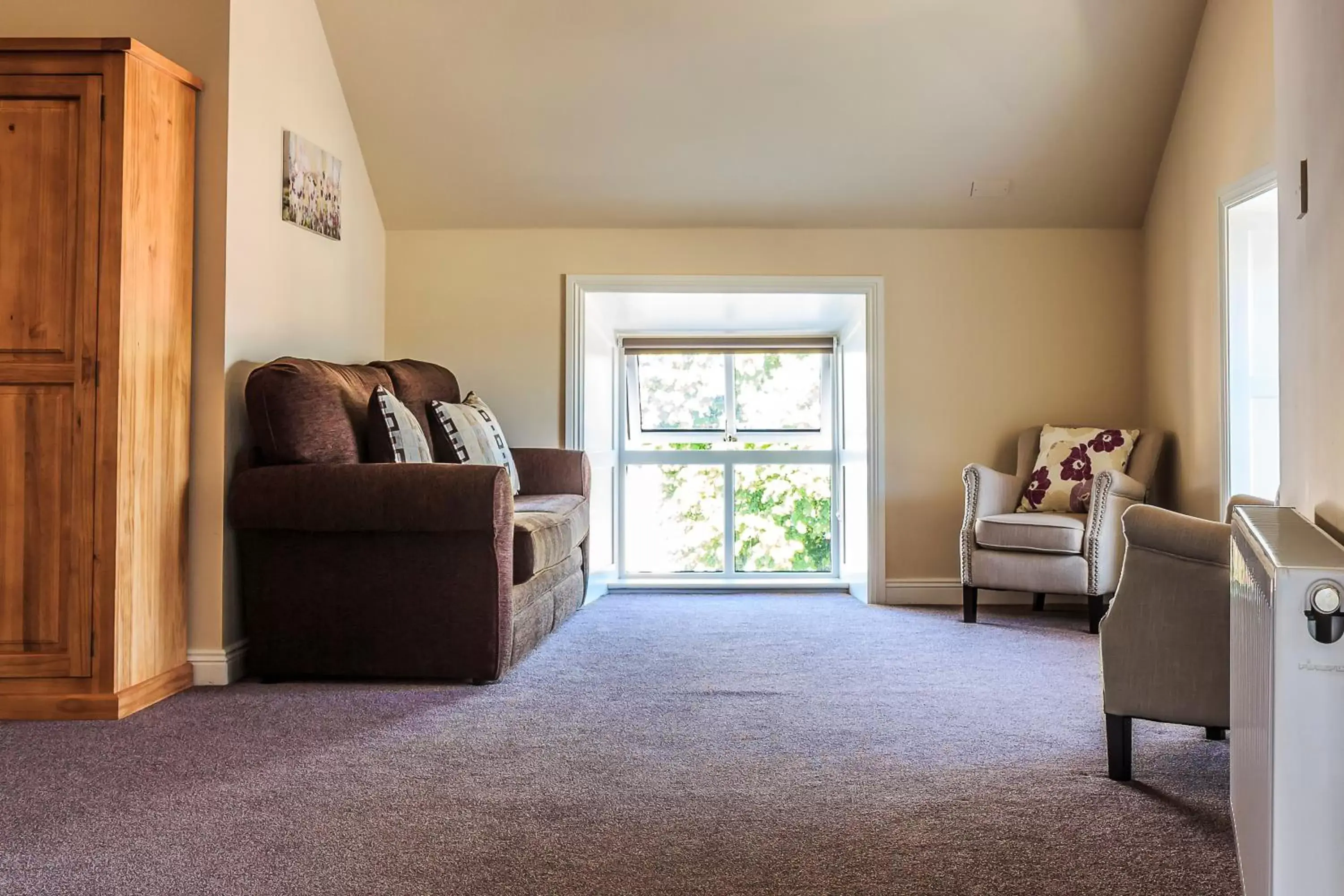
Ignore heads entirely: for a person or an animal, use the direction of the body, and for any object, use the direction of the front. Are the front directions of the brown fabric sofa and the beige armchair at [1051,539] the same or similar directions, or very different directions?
very different directions

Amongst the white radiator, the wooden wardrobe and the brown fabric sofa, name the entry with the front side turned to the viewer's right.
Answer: the brown fabric sofa

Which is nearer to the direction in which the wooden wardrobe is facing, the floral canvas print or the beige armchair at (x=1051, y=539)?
the beige armchair

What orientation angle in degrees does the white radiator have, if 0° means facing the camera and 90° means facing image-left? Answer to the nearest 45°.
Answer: approximately 90°

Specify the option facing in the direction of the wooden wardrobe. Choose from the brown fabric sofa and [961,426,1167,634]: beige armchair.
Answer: the beige armchair

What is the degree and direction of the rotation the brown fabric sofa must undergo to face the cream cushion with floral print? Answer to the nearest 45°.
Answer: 0° — it already faces it

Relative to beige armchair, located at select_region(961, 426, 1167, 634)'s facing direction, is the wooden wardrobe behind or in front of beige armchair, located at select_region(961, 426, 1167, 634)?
in front

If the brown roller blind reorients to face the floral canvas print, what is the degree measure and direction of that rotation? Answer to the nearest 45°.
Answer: approximately 45° to its right

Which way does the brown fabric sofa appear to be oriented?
to the viewer's right
